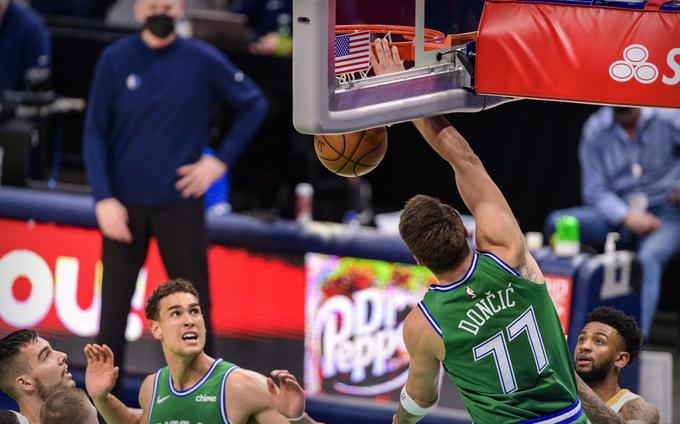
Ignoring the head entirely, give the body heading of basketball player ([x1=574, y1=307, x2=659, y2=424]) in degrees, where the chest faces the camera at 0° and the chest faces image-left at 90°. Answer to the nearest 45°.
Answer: approximately 45°

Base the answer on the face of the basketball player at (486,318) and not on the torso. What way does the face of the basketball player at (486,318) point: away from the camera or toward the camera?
away from the camera

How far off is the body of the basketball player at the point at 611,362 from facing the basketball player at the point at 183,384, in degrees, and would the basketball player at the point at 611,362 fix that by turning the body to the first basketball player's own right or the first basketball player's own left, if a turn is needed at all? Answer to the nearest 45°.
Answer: approximately 45° to the first basketball player's own right

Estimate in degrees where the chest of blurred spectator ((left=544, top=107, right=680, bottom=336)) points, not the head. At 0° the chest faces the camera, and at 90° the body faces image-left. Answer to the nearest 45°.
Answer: approximately 0°

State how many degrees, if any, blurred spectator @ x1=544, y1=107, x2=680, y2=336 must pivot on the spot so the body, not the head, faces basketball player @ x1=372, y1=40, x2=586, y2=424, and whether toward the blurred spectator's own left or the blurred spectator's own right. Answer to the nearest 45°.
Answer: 0° — they already face them

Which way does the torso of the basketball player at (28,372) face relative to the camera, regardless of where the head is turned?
to the viewer's right

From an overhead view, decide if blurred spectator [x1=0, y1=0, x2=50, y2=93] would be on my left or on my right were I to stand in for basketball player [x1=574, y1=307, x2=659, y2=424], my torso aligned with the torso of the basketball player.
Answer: on my right

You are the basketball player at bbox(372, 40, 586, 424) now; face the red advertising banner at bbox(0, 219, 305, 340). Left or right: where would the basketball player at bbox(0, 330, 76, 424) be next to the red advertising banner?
left
